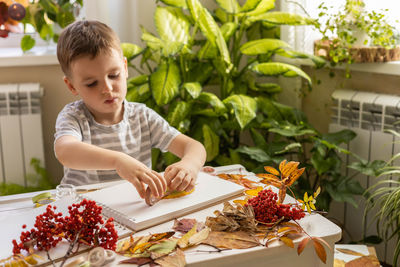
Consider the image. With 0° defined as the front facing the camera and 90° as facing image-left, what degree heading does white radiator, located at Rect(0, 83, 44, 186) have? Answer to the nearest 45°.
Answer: approximately 0°

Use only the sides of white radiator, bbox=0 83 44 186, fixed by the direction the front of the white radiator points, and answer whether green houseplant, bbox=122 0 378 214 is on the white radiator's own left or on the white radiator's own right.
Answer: on the white radiator's own left

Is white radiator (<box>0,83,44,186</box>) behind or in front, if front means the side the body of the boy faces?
behind

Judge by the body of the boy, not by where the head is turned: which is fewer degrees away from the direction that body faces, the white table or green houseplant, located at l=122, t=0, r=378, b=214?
the white table

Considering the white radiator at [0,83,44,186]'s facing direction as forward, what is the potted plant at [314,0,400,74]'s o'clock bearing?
The potted plant is roughly at 10 o'clock from the white radiator.

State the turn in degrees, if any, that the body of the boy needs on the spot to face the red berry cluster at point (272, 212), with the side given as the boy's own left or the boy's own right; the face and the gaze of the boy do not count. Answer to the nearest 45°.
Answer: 0° — they already face it

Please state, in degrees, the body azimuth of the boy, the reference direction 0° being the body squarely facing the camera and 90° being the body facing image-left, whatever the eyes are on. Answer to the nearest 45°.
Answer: approximately 315°

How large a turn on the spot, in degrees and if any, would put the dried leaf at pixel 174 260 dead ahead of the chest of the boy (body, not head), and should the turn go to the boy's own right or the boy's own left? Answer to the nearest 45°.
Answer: approximately 45° to the boy's own right

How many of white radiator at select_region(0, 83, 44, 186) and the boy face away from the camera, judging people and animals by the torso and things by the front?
0

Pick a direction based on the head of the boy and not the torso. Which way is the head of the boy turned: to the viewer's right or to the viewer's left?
to the viewer's right
